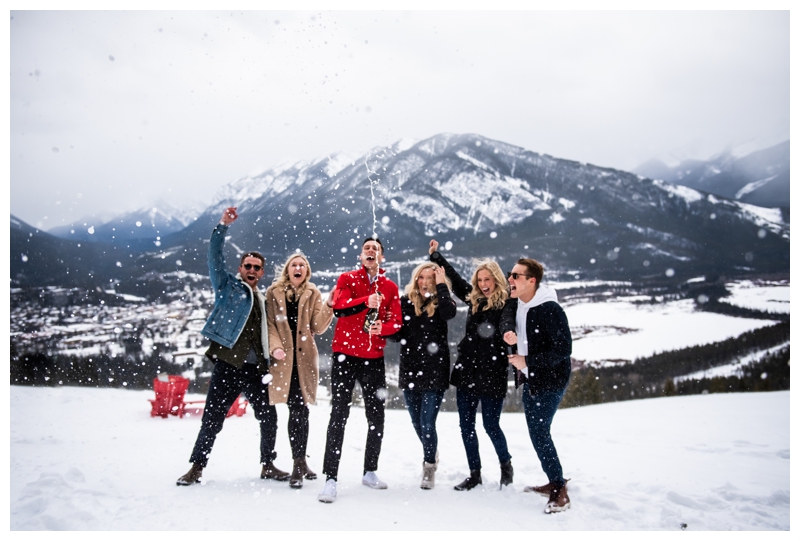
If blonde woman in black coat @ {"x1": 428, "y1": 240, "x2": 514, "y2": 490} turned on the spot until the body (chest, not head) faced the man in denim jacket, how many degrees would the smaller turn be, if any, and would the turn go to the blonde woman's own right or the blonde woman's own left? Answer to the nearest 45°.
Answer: approximately 45° to the blonde woman's own right

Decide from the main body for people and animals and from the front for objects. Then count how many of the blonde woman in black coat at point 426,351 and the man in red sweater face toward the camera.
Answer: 2

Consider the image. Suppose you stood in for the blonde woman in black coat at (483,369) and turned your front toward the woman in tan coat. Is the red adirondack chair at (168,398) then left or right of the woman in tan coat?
right

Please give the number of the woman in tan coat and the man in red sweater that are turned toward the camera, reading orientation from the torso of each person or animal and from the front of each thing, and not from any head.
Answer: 2

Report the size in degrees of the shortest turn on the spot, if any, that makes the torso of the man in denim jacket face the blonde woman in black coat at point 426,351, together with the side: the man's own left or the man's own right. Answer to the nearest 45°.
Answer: approximately 45° to the man's own left
